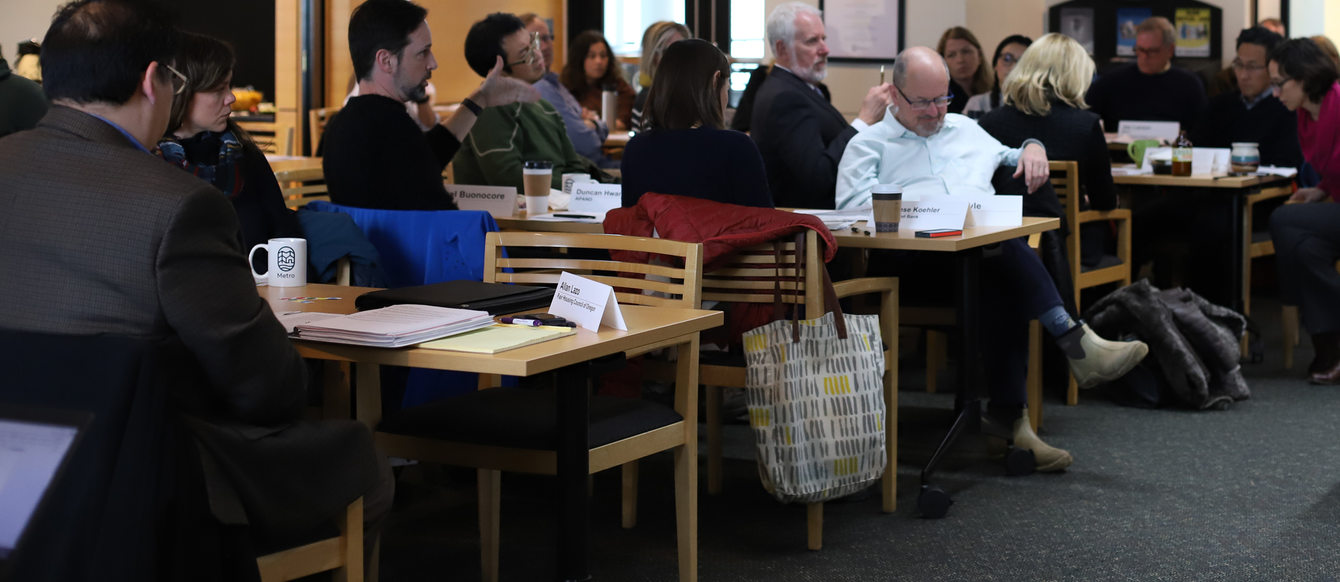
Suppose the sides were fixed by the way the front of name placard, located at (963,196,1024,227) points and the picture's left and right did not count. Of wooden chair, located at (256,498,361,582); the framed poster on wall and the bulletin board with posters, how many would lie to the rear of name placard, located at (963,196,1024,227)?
2

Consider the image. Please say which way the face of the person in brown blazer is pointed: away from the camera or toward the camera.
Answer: away from the camera

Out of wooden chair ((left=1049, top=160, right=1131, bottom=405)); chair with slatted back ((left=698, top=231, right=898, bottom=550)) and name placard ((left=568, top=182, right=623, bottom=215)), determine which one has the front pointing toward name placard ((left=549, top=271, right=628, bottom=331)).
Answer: name placard ((left=568, top=182, right=623, bottom=215))

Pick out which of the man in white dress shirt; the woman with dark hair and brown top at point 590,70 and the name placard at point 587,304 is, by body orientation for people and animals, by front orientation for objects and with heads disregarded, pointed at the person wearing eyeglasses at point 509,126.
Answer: the woman with dark hair and brown top

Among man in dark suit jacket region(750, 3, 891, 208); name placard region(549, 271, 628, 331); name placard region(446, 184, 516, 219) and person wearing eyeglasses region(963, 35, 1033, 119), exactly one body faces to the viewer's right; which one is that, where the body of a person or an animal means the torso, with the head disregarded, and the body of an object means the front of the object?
the man in dark suit jacket

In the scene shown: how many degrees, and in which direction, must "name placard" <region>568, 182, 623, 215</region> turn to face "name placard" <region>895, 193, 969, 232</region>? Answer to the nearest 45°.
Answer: approximately 45° to its left

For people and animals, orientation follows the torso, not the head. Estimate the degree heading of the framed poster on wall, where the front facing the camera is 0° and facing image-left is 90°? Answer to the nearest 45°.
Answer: approximately 0°

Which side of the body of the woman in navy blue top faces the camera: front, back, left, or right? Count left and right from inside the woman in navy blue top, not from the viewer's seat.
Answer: back

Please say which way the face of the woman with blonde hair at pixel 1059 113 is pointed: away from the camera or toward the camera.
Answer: away from the camera
